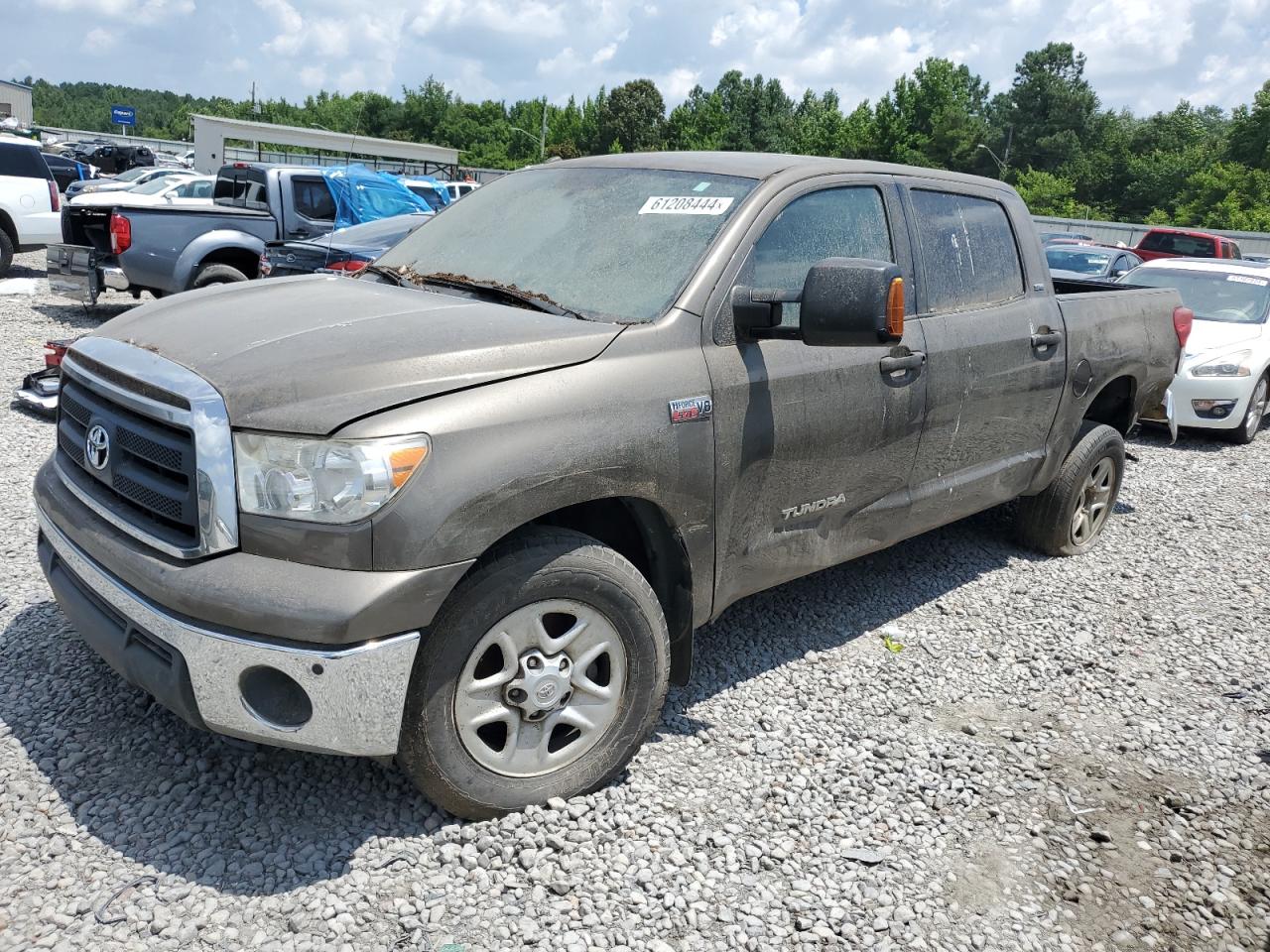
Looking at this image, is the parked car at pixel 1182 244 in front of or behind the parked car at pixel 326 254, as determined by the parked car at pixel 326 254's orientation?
in front

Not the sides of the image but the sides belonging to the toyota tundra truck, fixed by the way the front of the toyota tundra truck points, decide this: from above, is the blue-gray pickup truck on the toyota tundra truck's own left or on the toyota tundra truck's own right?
on the toyota tundra truck's own right

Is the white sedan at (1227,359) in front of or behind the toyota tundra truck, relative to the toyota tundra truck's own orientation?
behind

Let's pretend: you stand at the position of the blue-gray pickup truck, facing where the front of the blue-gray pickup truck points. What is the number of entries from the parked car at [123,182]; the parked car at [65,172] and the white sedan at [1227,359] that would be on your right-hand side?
1

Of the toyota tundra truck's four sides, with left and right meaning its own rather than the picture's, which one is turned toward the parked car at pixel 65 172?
right

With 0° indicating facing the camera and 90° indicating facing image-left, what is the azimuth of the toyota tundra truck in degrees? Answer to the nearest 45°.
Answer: approximately 45°

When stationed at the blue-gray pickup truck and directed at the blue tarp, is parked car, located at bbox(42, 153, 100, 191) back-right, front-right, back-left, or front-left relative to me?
front-left

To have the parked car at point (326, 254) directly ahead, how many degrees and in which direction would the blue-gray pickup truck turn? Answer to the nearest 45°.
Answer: approximately 90° to its right

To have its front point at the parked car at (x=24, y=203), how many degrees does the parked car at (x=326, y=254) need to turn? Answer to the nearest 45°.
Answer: approximately 90° to its left

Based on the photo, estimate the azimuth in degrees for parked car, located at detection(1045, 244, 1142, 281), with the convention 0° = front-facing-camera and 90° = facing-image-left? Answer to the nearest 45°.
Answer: approximately 45°

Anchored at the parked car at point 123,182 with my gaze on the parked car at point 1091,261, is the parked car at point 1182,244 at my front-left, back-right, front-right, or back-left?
front-left

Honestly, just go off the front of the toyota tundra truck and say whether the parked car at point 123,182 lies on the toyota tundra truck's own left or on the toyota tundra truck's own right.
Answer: on the toyota tundra truck's own right
